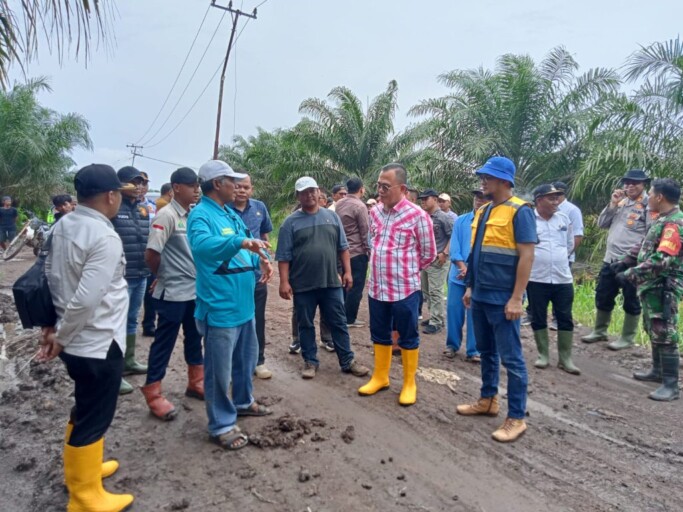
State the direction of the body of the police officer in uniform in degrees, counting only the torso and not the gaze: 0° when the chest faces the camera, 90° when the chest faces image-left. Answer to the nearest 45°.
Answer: approximately 45°

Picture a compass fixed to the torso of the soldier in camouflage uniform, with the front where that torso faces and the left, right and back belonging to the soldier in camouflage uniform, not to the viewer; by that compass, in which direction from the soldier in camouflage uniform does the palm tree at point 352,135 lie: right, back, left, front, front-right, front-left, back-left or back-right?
front-right

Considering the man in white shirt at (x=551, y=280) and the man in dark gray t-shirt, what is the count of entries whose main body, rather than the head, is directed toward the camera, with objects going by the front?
2

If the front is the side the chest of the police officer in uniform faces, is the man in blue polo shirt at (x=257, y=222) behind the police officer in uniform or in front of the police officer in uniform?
in front

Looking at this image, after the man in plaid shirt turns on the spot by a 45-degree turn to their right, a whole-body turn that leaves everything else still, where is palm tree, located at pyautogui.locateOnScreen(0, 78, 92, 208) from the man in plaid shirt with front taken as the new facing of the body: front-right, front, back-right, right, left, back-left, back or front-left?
front-right

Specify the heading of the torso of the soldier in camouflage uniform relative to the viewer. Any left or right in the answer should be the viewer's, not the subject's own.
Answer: facing to the left of the viewer

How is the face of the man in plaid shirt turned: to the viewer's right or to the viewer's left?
to the viewer's left

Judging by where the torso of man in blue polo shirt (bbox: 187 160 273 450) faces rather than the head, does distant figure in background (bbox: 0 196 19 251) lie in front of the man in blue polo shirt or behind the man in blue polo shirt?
behind

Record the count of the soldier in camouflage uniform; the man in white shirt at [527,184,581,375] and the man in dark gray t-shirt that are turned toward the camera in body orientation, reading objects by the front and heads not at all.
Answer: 2

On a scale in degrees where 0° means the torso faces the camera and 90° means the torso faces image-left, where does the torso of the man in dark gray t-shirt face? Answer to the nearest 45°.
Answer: approximately 0°

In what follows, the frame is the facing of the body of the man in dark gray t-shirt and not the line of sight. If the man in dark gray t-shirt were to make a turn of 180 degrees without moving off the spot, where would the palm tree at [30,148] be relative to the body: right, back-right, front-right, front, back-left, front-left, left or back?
front-left

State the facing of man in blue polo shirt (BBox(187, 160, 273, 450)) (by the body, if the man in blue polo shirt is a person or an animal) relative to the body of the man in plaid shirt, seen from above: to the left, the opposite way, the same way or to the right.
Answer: to the left

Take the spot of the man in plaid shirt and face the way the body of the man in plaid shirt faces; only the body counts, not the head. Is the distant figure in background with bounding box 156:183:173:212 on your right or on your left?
on your right
